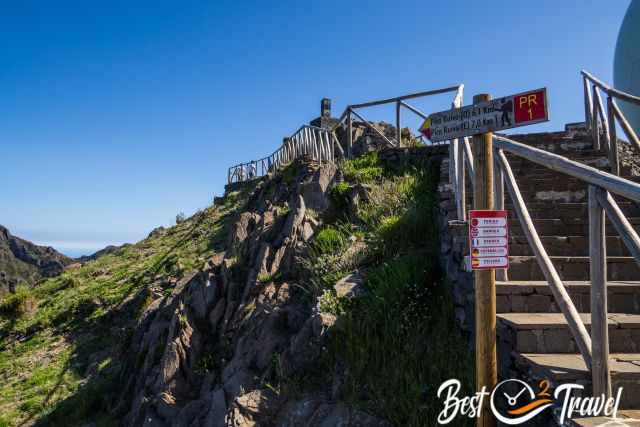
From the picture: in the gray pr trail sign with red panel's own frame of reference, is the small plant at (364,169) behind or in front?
behind

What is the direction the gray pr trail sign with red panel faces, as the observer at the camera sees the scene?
facing the viewer

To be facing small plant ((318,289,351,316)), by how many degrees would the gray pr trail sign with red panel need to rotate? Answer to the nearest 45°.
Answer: approximately 135° to its right

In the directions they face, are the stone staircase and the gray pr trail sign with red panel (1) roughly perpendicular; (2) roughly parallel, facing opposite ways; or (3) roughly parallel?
roughly parallel

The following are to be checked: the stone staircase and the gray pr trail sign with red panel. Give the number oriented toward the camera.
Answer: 2

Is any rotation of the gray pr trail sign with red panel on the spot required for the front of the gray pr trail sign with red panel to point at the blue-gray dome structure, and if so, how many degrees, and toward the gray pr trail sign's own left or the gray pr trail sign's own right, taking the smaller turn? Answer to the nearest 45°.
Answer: approximately 180°

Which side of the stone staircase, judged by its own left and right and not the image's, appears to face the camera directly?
front

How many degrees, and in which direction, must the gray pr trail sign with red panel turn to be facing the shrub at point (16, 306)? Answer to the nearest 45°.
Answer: approximately 135° to its right
